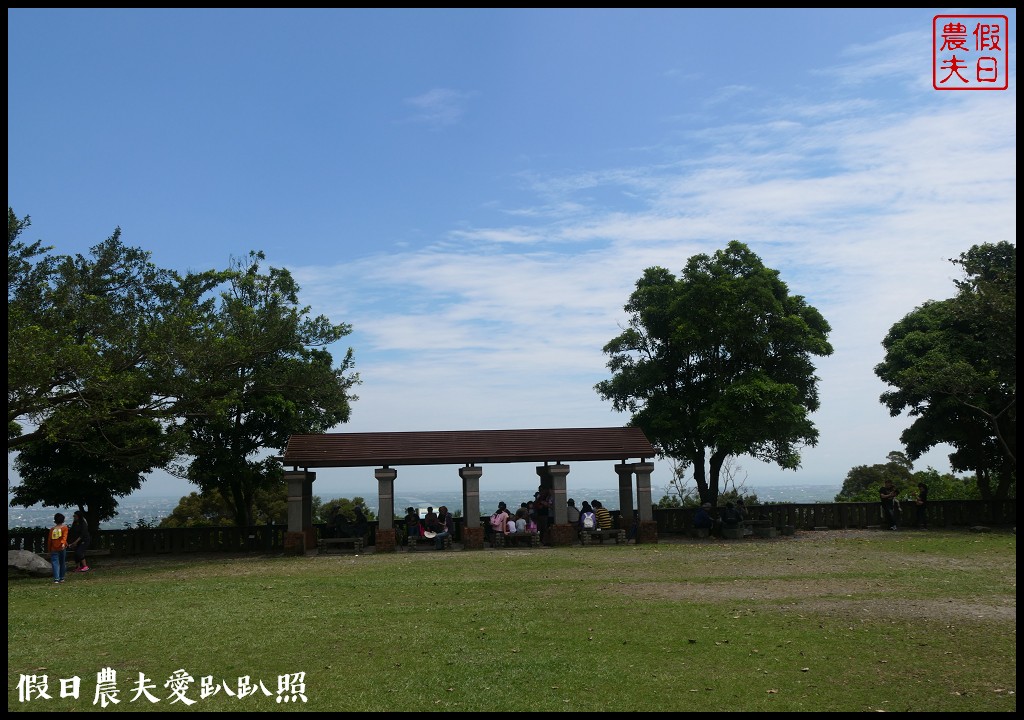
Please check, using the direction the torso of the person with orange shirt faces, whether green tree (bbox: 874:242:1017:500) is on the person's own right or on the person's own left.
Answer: on the person's own right

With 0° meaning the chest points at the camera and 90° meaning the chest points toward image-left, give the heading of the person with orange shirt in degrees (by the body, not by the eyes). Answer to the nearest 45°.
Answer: approximately 180°

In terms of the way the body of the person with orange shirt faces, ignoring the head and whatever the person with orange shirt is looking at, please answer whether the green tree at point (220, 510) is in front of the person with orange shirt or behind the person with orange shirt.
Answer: in front

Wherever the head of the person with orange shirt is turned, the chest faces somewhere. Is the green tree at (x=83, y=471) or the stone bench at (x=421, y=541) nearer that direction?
the green tree

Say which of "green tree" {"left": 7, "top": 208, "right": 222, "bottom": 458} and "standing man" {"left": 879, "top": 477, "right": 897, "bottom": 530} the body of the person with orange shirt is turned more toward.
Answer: the green tree

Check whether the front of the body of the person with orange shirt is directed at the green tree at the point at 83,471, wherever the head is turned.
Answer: yes

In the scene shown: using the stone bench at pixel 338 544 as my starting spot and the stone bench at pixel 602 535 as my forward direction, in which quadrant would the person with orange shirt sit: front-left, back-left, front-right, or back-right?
back-right
